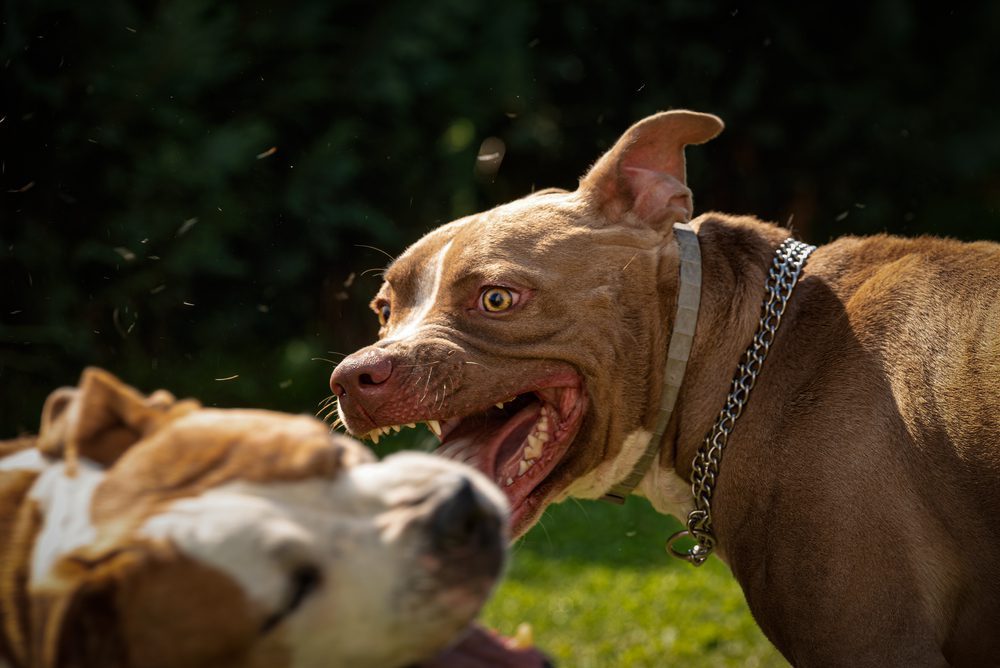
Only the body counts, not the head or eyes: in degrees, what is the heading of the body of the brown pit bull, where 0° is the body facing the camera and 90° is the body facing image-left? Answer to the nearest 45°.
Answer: approximately 90°
